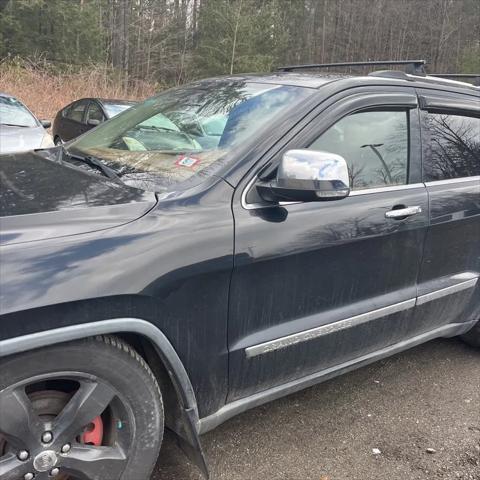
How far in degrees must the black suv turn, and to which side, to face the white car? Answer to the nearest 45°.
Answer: approximately 90° to its right

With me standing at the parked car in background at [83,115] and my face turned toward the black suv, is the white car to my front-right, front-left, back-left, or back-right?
front-right

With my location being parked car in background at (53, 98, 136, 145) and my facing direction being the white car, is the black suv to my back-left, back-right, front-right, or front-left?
front-left

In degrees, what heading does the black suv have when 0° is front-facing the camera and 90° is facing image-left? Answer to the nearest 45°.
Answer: approximately 45°

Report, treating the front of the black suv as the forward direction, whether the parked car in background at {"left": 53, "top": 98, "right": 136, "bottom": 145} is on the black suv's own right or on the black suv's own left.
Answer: on the black suv's own right

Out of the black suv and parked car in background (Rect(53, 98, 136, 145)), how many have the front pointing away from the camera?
0
